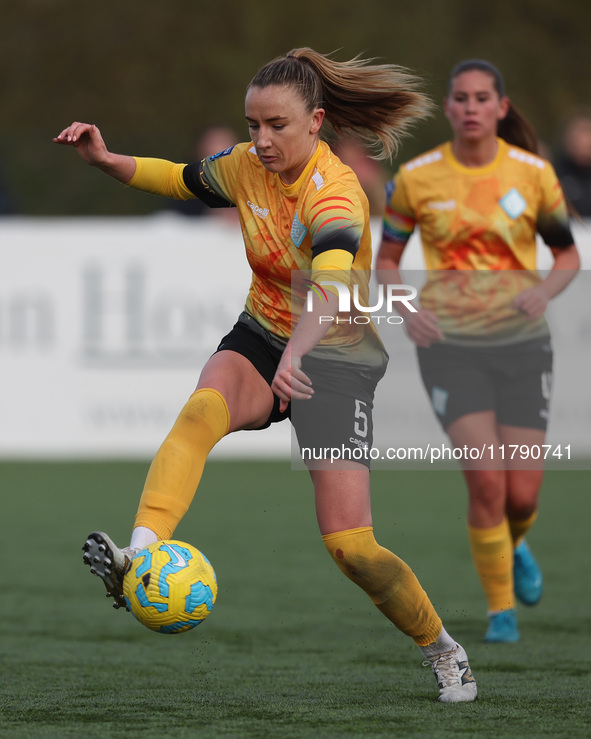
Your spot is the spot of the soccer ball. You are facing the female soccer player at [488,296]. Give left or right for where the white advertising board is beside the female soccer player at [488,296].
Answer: left

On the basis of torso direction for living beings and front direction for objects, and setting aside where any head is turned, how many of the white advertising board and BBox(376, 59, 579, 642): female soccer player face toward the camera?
2

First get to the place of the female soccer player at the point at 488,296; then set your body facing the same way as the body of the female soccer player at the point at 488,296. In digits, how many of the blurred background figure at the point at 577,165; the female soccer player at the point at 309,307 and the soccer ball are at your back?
1

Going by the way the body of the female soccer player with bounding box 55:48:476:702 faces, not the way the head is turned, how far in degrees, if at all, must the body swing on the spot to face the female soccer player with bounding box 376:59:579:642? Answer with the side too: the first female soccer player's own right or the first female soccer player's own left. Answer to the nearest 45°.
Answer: approximately 180°

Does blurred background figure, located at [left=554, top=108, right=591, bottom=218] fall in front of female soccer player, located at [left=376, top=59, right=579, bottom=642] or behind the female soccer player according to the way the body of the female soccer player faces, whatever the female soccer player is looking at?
behind

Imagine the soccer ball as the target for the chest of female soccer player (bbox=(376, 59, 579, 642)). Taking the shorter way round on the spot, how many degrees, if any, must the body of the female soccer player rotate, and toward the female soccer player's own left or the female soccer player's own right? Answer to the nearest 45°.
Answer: approximately 45° to the female soccer player's own right

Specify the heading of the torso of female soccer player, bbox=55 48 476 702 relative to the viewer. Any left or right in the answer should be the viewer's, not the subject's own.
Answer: facing the viewer and to the left of the viewer

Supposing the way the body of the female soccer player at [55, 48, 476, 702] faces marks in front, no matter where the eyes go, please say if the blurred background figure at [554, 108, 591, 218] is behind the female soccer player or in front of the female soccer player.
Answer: behind

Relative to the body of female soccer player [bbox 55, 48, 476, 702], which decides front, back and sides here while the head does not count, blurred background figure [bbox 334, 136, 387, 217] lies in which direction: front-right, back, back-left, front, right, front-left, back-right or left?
back-right

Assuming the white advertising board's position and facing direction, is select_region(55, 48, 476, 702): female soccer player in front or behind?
in front

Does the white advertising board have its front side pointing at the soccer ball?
yes

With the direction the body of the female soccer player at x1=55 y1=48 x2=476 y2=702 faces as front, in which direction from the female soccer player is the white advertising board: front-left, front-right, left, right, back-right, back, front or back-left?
back-right

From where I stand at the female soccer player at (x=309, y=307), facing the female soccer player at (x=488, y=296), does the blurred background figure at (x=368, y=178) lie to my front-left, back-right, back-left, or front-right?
front-left

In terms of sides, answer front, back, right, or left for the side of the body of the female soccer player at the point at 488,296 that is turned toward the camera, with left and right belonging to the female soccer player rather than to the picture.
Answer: front
